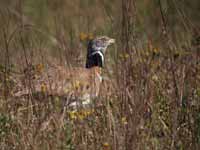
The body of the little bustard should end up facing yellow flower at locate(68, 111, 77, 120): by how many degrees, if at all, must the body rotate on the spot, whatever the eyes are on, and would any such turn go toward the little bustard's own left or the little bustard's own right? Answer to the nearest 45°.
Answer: approximately 90° to the little bustard's own right

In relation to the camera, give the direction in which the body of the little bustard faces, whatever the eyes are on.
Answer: to the viewer's right
